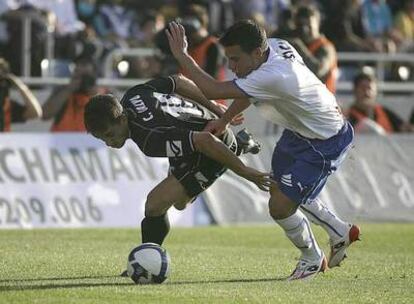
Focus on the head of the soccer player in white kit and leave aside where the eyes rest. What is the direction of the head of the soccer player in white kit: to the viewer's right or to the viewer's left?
to the viewer's left

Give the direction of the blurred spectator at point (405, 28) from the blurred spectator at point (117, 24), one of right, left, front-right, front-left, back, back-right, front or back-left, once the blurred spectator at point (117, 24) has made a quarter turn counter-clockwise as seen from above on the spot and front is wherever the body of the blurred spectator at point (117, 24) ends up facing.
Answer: front

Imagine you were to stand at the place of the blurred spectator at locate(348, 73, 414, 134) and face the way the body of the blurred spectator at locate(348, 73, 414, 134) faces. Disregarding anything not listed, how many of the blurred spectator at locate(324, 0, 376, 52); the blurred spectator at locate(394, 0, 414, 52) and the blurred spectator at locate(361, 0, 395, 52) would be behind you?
3

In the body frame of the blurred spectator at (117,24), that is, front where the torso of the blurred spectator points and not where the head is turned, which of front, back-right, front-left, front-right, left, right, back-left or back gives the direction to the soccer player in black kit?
front

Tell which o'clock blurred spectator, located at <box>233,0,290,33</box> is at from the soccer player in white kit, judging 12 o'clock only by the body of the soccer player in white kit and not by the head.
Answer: The blurred spectator is roughly at 3 o'clock from the soccer player in white kit.

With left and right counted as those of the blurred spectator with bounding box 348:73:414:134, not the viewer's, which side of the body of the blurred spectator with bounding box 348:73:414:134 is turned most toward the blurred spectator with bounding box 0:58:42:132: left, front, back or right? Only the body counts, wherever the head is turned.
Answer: right

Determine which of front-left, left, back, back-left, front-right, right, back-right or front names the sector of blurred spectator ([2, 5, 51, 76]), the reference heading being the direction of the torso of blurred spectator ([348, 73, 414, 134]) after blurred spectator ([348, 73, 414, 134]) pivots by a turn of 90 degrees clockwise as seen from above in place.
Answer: front

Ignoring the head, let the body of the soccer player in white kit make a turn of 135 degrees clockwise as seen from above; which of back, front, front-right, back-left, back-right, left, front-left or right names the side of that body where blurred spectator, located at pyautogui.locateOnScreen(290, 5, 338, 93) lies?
front-left

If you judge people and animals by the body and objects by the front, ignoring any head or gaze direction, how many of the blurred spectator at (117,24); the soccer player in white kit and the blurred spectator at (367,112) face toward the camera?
2

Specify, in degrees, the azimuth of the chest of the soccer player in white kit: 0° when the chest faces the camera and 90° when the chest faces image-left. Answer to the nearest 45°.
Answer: approximately 90°

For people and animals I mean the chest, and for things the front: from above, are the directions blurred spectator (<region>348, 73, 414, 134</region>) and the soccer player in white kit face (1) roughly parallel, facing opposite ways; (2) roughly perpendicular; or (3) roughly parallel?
roughly perpendicular

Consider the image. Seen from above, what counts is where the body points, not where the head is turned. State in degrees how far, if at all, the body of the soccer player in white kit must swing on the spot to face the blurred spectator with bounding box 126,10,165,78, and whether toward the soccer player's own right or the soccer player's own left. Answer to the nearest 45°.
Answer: approximately 90° to the soccer player's own right

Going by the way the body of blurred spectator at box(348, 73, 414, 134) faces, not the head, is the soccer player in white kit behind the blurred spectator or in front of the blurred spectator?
in front

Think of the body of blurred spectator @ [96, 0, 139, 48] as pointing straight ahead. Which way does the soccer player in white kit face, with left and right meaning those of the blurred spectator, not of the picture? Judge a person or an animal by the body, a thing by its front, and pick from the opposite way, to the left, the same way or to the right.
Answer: to the right

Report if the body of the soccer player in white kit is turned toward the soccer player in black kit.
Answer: yes

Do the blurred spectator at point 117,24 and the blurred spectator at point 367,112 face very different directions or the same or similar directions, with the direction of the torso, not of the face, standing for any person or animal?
same or similar directions

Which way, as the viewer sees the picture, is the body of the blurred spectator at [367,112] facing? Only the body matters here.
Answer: toward the camera
